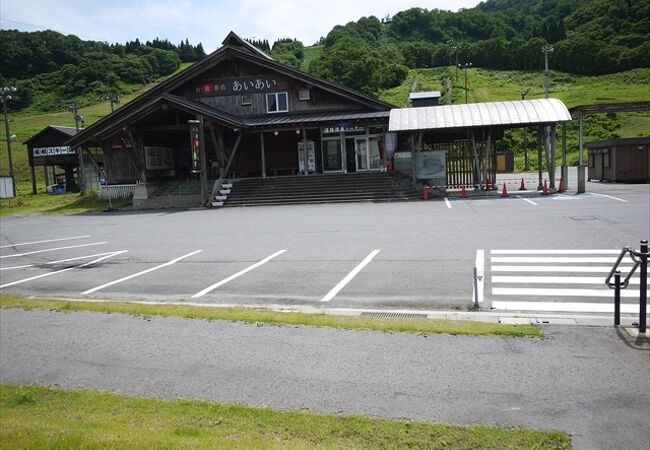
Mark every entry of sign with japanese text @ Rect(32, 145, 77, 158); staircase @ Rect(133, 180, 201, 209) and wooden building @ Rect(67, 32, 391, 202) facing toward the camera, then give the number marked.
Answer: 3

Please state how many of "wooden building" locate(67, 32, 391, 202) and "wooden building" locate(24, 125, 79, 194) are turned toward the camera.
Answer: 2

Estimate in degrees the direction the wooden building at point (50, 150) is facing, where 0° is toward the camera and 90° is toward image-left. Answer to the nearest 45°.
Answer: approximately 0°

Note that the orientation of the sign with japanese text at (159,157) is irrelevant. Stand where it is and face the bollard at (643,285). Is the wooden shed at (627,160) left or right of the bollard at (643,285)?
left

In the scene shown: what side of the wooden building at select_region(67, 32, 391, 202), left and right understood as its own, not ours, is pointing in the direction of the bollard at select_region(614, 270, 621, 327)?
front

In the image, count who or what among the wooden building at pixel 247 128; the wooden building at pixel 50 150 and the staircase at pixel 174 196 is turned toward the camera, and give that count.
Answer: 3

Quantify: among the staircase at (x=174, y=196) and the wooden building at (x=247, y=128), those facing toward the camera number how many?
2

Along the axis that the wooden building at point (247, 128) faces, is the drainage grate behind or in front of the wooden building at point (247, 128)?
in front

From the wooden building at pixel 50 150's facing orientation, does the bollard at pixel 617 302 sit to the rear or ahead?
ahead

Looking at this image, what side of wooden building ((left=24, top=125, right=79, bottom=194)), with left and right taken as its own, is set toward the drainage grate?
front
